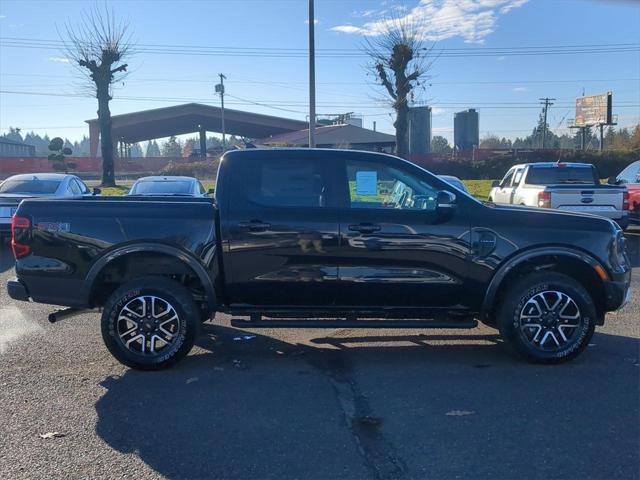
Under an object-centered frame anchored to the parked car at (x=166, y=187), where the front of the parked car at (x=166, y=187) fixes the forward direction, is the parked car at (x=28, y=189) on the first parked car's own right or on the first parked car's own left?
on the first parked car's own left

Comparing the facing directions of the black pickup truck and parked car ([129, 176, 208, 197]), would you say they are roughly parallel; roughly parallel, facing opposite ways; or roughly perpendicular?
roughly perpendicular

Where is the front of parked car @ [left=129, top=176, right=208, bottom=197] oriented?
away from the camera

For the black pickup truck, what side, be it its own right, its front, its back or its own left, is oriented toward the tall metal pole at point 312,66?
left

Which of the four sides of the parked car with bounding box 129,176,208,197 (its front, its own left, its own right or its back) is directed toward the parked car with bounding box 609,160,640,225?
right

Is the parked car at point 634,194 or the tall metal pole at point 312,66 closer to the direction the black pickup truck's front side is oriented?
the parked car

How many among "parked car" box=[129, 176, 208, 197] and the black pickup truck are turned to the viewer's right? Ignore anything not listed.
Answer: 1

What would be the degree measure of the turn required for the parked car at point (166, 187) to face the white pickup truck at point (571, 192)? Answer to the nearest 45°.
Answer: approximately 90° to its right

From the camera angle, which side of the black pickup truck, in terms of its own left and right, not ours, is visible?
right

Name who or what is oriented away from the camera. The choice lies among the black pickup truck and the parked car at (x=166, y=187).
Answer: the parked car

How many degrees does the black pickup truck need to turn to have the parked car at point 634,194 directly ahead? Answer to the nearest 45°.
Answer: approximately 45° to its left
